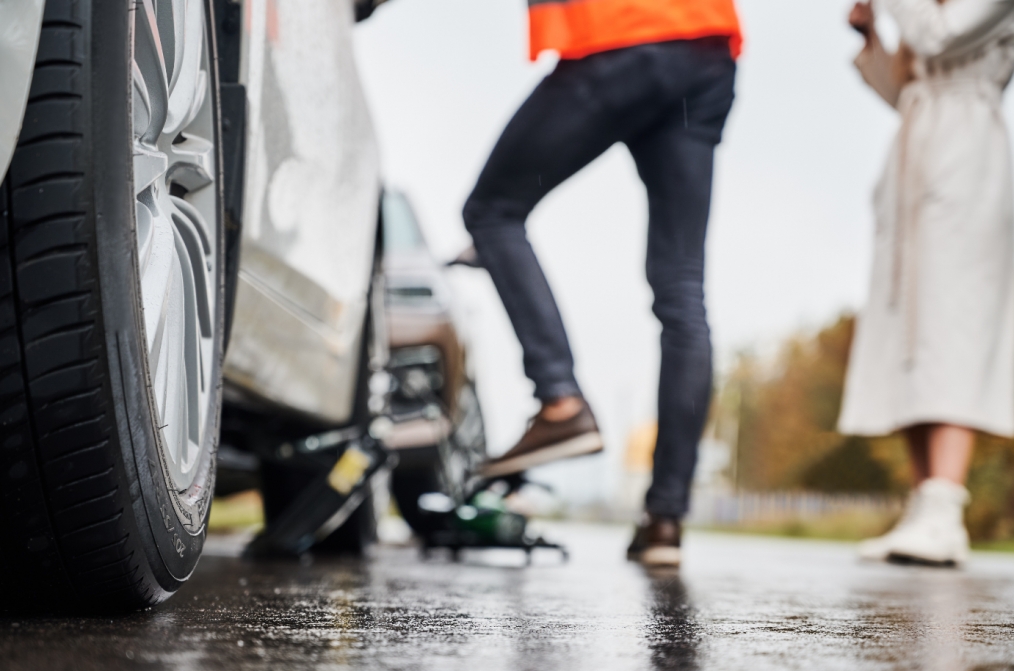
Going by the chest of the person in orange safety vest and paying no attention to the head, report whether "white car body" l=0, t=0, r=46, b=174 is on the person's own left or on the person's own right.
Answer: on the person's own left

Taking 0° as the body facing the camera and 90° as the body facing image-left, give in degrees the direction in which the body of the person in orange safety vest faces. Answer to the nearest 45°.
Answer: approximately 135°

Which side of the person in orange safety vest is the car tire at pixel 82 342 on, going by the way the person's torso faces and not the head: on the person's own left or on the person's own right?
on the person's own left

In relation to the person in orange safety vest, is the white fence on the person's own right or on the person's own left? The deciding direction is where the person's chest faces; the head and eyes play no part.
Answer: on the person's own right

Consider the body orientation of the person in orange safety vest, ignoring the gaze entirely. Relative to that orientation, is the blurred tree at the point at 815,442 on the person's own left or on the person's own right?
on the person's own right
